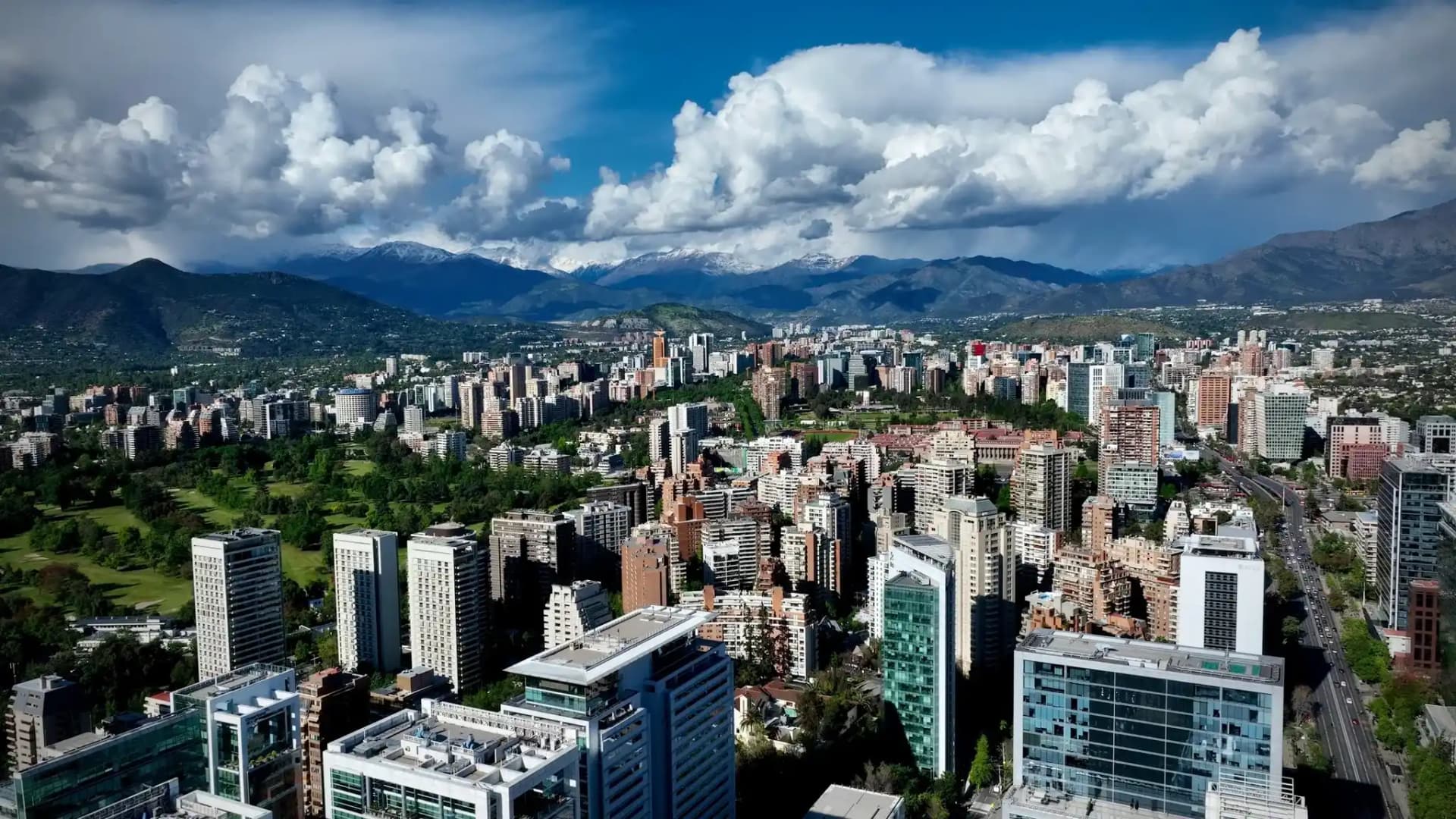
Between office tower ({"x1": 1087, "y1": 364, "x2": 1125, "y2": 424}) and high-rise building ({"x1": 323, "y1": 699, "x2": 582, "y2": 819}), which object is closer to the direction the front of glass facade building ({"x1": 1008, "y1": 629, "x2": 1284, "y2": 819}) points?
the high-rise building

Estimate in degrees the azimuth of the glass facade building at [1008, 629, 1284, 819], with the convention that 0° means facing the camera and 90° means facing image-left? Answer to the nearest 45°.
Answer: approximately 0°

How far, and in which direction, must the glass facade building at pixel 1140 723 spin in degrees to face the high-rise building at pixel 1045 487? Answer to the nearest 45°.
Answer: approximately 180°

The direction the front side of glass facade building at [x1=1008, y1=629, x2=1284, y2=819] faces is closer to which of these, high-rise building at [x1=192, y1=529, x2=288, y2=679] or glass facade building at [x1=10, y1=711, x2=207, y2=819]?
the glass facade building

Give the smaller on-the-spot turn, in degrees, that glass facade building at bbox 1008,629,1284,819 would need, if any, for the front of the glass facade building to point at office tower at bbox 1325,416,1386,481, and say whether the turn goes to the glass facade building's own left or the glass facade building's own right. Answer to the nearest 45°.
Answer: approximately 180°

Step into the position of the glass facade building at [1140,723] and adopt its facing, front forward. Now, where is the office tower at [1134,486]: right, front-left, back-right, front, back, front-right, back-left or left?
back

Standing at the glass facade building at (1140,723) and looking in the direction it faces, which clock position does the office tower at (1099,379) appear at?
The office tower is roughly at 6 o'clock from the glass facade building.

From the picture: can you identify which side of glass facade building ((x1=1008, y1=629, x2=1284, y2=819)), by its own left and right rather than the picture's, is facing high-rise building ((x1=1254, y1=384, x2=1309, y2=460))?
back

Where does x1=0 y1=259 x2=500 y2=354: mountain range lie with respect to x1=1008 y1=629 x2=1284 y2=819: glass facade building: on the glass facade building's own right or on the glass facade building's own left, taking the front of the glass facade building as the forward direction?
on the glass facade building's own right

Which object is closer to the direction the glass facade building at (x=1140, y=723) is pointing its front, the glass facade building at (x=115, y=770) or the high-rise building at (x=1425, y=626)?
the glass facade building

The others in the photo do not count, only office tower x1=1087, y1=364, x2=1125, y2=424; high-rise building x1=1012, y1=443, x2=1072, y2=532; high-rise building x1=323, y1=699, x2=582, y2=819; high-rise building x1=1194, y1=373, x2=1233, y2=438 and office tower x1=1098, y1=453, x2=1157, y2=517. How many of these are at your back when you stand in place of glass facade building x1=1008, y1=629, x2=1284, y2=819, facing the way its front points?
4

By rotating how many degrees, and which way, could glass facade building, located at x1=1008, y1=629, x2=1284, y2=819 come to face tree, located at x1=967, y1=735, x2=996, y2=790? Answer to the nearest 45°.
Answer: approximately 135° to its right

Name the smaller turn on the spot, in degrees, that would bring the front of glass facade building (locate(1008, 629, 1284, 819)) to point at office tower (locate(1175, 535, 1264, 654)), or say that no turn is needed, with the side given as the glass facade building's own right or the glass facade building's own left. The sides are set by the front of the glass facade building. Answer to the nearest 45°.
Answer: approximately 180°

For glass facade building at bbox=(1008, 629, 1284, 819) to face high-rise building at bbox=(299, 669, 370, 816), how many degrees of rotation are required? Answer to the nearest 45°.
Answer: approximately 90° to its right

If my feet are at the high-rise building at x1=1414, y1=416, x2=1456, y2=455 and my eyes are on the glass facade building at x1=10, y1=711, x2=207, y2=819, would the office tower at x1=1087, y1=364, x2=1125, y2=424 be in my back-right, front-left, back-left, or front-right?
back-right

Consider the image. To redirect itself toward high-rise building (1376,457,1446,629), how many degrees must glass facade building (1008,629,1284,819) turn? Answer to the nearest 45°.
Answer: approximately 135° to its left

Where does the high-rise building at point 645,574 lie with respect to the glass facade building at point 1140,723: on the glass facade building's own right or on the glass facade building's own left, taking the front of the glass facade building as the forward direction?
on the glass facade building's own right

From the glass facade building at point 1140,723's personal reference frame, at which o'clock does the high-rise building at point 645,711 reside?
The high-rise building is roughly at 2 o'clock from the glass facade building.
